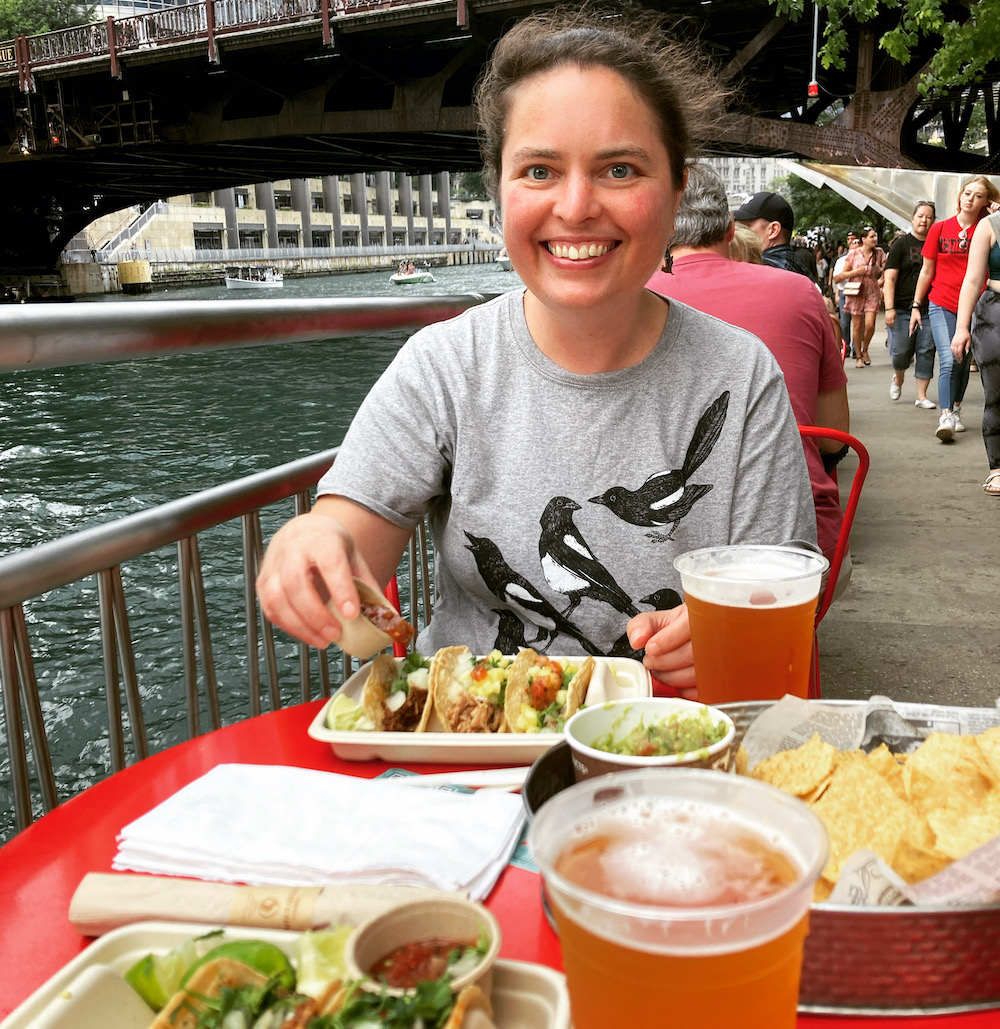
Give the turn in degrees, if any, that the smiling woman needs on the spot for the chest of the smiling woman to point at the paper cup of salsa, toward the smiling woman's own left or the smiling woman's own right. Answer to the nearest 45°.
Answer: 0° — they already face it

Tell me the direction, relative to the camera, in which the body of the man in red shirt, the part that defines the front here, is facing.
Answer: away from the camera

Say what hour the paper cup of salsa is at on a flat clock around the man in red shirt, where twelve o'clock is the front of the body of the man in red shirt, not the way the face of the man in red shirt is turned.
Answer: The paper cup of salsa is roughly at 6 o'clock from the man in red shirt.

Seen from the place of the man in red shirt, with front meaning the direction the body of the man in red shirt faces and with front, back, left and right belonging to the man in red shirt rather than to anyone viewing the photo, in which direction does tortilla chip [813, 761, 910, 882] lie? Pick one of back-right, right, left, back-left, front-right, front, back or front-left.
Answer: back

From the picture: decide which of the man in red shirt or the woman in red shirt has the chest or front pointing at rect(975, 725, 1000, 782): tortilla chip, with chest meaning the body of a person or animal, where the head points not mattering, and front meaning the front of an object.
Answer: the woman in red shirt

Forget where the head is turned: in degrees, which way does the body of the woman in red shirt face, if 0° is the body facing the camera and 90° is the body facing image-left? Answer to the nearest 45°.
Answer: approximately 0°

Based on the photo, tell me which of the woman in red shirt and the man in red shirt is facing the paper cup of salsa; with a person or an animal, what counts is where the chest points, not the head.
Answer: the woman in red shirt

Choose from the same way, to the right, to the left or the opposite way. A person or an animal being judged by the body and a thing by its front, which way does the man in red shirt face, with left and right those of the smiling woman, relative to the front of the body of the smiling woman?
the opposite way

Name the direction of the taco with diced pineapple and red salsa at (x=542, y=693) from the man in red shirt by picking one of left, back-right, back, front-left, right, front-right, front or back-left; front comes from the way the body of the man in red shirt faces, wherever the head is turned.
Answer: back

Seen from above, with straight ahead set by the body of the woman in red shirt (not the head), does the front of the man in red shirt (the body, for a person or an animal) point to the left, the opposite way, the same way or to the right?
the opposite way
